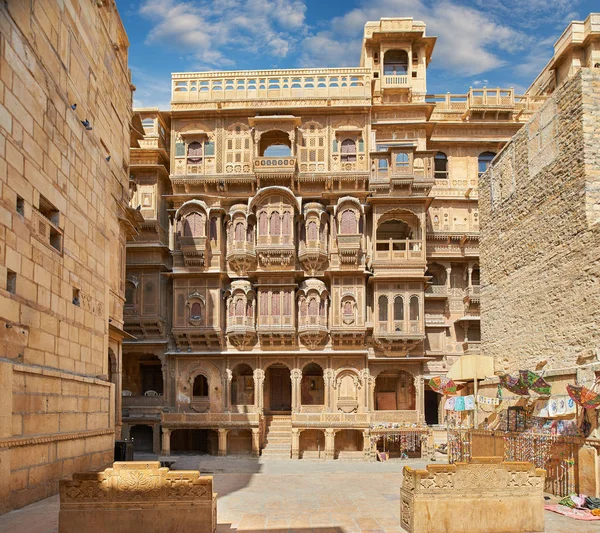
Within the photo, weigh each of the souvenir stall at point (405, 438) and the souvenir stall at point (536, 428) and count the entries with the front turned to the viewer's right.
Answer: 0

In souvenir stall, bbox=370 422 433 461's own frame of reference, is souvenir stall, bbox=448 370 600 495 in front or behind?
in front

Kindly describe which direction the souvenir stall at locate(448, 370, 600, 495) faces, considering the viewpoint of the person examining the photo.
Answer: facing the viewer and to the left of the viewer

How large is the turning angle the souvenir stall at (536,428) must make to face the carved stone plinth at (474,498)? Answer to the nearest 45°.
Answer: approximately 45° to its left

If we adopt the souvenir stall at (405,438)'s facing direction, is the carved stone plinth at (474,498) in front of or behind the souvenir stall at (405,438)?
in front

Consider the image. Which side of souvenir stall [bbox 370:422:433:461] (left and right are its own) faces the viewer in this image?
front

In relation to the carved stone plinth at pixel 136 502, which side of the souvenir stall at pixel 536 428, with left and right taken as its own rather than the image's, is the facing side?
front
